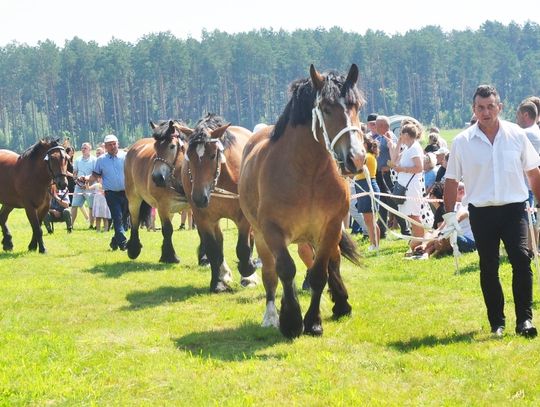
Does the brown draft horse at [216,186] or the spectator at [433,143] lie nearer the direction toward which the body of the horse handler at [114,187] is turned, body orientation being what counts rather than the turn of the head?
the brown draft horse

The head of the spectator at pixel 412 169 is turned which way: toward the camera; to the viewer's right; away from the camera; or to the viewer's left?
to the viewer's left

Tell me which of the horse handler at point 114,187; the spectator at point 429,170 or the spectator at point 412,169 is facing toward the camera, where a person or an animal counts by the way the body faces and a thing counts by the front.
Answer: the horse handler at point 114,187

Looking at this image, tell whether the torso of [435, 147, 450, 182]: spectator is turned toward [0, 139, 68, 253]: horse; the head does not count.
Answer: yes

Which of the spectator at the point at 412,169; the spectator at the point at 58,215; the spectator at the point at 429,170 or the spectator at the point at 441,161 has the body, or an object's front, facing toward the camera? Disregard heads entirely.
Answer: the spectator at the point at 58,215

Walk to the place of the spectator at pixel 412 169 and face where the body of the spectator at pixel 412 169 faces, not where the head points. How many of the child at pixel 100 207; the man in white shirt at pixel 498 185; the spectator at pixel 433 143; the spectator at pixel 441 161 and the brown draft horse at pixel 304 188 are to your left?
2

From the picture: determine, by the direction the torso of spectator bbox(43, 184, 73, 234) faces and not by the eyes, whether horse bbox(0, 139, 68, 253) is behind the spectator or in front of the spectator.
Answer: in front

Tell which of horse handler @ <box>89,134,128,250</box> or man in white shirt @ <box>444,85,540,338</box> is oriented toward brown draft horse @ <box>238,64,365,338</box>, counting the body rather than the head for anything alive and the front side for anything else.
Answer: the horse handler
